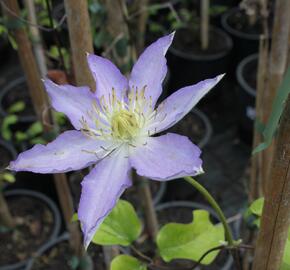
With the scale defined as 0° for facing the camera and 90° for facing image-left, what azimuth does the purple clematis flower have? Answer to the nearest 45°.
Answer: approximately 0°

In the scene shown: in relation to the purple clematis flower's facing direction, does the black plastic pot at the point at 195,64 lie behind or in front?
behind

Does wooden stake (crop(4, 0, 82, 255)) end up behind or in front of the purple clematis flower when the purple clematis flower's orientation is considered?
behind

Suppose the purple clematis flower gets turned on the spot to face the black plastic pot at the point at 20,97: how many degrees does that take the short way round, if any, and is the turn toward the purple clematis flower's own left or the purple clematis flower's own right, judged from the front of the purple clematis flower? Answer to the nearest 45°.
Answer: approximately 180°

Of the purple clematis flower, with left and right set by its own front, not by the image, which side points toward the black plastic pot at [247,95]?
back

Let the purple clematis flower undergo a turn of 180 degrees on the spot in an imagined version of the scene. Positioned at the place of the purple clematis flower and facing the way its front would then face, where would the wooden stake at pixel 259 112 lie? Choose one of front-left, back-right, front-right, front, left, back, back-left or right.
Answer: front-right

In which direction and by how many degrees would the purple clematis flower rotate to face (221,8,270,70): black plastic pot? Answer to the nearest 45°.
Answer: approximately 180°
